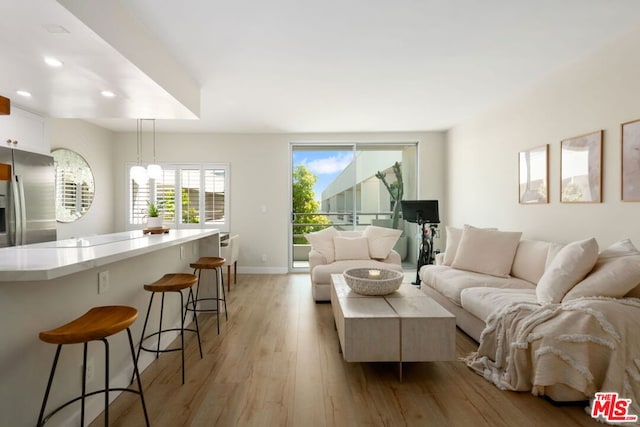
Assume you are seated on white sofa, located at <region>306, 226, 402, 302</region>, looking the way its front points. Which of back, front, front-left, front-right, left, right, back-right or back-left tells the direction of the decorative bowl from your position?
front

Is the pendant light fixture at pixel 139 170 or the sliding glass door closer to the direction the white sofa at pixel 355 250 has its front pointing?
the pendant light fixture

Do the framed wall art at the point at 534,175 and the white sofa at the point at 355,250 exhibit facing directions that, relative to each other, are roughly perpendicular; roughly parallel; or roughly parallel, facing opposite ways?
roughly perpendicular

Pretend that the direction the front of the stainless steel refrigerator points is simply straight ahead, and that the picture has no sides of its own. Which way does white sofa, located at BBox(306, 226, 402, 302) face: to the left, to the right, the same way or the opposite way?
to the right

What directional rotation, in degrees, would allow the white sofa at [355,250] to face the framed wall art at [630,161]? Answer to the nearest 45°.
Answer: approximately 45° to its left

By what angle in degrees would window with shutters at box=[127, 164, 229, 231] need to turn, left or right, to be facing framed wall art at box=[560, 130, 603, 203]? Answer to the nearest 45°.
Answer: approximately 45° to its left

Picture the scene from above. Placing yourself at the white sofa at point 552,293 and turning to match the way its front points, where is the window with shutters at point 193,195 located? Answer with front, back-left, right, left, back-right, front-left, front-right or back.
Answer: front-right

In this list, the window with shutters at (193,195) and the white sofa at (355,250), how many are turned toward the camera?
2

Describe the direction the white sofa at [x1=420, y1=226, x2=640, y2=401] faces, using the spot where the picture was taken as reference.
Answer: facing the viewer and to the left of the viewer

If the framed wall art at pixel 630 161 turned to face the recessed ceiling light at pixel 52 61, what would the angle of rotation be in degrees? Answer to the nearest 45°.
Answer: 0° — it already faces it

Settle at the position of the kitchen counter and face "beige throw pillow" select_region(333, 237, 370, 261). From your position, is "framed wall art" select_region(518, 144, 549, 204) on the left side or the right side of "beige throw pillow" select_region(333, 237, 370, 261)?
right

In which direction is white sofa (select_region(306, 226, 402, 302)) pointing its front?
toward the camera

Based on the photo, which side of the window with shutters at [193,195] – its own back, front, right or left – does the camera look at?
front

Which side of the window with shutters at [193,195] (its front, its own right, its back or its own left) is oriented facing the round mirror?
right
